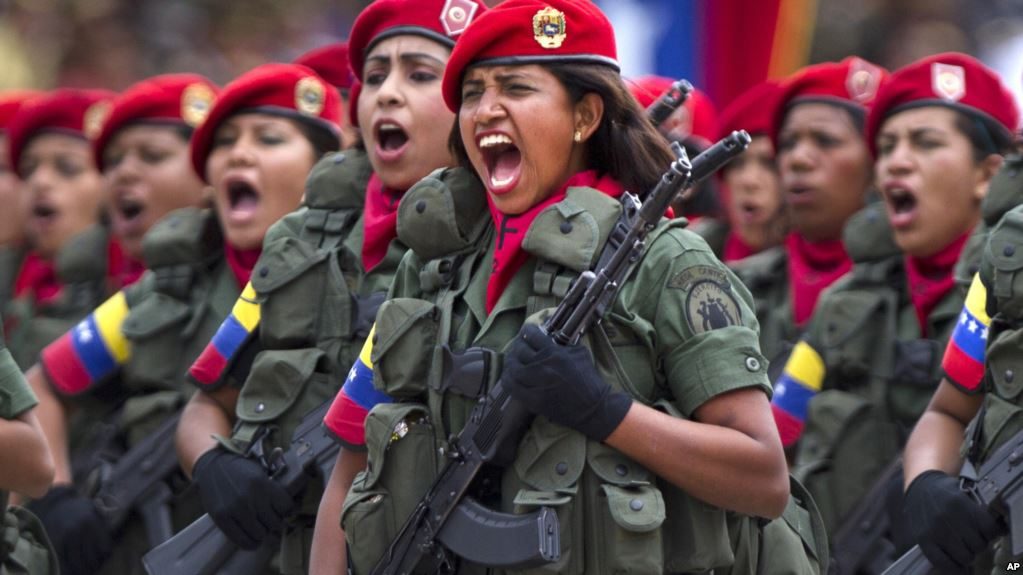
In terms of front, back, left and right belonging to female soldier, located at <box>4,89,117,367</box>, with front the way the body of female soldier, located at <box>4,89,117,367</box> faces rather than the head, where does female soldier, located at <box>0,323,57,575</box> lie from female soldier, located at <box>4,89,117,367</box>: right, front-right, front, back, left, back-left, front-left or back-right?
front-left

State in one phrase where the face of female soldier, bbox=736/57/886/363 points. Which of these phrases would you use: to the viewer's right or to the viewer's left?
to the viewer's left

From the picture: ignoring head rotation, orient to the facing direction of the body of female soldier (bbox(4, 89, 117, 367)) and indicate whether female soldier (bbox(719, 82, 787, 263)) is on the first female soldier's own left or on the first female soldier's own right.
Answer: on the first female soldier's own left

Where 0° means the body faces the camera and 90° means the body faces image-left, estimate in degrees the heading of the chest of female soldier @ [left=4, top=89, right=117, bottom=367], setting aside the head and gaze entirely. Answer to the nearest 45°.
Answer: approximately 45°

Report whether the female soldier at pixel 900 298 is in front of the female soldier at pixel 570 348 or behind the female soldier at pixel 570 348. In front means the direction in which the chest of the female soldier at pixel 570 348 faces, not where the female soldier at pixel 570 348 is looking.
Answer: behind

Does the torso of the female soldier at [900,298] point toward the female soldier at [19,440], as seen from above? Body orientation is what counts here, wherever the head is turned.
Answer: yes

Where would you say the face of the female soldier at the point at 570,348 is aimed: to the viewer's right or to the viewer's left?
to the viewer's left

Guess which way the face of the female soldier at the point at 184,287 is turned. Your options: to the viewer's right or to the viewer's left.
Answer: to the viewer's left

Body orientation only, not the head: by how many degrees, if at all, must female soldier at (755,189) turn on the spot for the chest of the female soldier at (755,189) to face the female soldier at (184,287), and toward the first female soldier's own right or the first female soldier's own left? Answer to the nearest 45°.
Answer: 0° — they already face them

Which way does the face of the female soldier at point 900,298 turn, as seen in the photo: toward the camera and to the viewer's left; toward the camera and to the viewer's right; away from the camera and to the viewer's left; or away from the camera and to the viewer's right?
toward the camera and to the viewer's left
